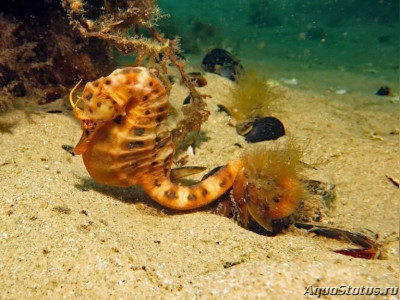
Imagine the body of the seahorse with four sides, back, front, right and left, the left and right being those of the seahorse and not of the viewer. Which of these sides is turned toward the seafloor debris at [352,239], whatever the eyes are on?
back

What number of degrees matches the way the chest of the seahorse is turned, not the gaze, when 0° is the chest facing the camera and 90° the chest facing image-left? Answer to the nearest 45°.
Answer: approximately 90°

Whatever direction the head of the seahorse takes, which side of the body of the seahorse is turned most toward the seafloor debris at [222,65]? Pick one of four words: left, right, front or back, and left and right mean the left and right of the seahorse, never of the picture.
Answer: right

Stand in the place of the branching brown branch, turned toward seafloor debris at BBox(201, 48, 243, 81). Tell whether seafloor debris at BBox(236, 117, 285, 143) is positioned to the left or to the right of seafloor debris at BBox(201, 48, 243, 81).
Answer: right

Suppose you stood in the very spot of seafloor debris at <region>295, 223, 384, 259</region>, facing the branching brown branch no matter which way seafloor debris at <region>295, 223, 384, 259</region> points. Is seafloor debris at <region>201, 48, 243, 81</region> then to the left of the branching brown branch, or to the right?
right

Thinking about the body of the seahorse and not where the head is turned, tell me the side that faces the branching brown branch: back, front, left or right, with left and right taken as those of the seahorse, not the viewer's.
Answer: right

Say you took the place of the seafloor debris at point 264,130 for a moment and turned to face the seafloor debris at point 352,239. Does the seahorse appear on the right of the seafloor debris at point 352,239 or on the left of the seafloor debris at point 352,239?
right

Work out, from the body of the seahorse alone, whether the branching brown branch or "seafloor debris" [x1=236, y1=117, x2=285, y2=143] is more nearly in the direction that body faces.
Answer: the branching brown branch
